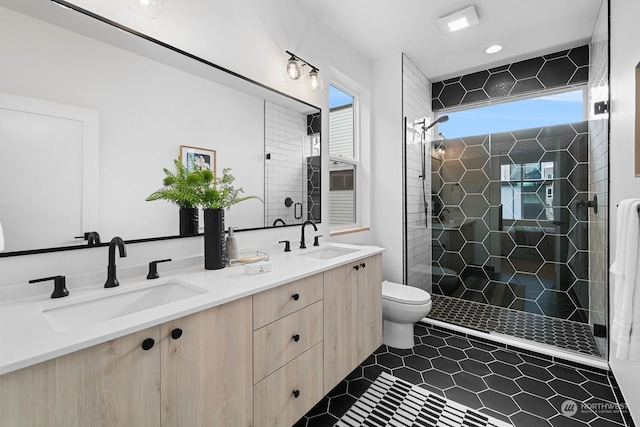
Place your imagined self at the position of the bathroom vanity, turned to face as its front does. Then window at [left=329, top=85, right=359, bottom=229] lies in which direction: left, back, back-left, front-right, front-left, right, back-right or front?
left

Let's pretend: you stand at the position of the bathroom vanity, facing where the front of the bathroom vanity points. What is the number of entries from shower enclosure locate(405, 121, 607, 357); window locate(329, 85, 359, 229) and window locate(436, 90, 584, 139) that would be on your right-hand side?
0

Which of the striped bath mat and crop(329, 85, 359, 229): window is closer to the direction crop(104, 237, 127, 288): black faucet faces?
the striped bath mat

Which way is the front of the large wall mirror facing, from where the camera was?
facing the viewer and to the right of the viewer

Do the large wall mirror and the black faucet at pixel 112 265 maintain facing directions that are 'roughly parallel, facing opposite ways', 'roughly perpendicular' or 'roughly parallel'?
roughly parallel

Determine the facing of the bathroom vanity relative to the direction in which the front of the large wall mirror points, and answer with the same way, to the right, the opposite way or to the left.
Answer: the same way

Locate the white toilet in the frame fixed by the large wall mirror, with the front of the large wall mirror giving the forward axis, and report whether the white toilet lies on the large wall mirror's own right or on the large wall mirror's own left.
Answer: on the large wall mirror's own left

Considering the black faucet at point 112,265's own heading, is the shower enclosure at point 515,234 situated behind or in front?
in front

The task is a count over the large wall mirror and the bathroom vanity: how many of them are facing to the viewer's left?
0
